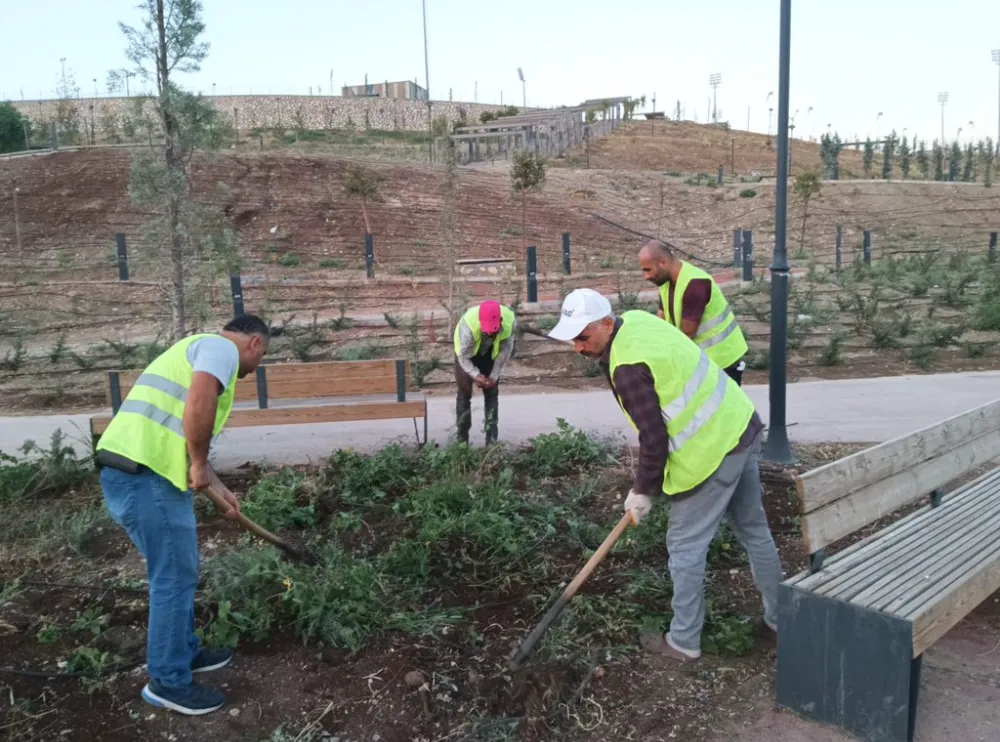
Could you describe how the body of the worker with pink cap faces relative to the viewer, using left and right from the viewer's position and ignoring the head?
facing the viewer

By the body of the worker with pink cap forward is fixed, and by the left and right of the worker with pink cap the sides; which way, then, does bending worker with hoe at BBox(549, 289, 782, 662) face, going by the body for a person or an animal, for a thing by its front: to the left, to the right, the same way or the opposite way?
to the right

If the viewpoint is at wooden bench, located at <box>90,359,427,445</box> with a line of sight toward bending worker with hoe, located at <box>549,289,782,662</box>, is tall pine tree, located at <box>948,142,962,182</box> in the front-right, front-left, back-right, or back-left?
back-left

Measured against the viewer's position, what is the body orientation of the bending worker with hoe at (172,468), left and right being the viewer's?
facing to the right of the viewer

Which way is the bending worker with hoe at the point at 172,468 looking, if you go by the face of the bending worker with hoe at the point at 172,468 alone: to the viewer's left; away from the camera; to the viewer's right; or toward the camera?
to the viewer's right

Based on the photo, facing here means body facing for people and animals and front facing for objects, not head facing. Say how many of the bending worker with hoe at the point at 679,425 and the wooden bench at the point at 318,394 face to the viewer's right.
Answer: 0

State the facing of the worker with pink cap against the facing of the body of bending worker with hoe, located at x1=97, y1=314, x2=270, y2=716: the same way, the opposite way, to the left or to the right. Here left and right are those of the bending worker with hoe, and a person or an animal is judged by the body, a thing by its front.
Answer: to the right

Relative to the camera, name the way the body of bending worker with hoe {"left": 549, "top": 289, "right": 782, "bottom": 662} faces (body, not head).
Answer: to the viewer's left
